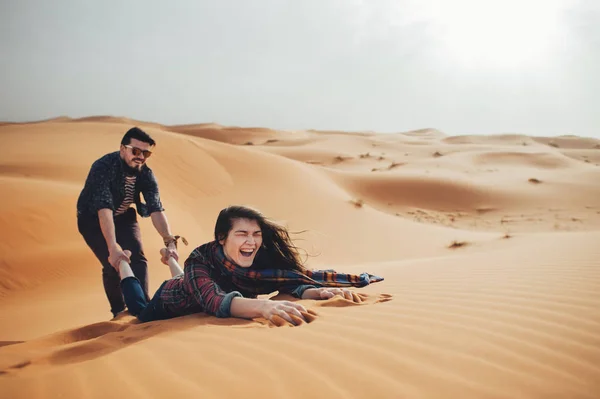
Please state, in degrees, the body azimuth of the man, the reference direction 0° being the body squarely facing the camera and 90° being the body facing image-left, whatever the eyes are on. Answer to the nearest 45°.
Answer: approximately 315°

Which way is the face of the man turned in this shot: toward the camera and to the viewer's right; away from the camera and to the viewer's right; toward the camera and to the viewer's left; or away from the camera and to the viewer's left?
toward the camera and to the viewer's right
